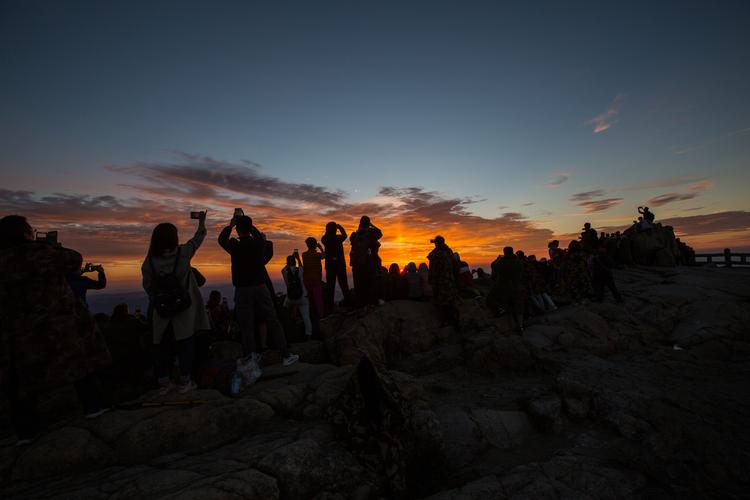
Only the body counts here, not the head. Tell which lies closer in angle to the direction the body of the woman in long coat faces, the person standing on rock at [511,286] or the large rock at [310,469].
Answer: the person standing on rock

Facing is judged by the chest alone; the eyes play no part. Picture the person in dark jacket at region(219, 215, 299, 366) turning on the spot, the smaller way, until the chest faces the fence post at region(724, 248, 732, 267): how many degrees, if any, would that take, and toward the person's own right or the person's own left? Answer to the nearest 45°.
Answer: approximately 90° to the person's own right

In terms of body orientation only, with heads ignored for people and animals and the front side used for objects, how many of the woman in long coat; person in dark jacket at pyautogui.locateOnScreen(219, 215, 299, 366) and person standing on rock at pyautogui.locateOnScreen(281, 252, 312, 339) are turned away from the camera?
3

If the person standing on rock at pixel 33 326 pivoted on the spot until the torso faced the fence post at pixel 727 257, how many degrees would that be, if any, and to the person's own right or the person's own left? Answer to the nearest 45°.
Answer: approximately 45° to the person's own right

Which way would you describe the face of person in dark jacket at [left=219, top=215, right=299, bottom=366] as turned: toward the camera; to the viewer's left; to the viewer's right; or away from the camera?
away from the camera

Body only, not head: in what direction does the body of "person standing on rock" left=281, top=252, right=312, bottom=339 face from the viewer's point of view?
away from the camera

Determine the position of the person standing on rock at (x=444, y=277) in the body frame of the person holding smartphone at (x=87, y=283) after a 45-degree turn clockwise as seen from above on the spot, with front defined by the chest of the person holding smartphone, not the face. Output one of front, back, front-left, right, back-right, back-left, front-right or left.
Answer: front

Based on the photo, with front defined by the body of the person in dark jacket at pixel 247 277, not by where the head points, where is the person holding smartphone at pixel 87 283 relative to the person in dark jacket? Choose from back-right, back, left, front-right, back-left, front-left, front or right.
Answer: left

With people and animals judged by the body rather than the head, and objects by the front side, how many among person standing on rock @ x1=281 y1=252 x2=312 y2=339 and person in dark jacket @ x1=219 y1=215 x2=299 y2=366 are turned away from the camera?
2

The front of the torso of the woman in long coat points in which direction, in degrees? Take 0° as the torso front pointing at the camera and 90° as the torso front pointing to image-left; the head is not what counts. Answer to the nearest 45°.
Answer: approximately 180°

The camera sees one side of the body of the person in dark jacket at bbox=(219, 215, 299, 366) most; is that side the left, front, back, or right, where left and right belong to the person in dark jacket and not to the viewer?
back

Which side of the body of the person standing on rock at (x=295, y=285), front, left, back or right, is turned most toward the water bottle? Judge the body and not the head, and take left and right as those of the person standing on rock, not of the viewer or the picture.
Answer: back
